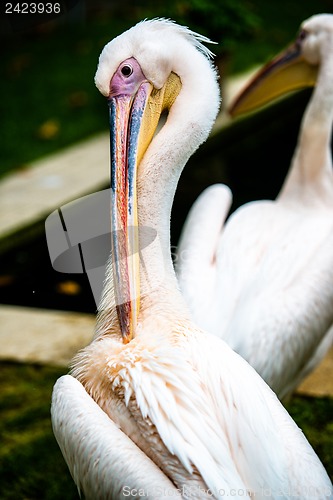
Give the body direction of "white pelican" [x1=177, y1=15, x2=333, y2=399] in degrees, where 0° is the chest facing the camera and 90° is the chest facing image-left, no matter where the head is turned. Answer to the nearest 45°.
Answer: approximately 45°
